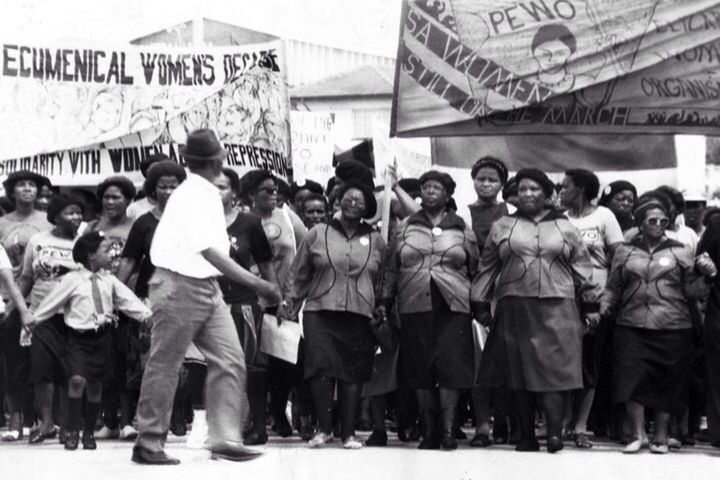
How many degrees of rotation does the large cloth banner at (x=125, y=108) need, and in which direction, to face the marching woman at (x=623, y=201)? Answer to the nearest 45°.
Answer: approximately 90° to its left

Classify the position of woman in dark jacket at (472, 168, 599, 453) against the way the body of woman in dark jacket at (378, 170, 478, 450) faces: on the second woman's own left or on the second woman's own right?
on the second woman's own left

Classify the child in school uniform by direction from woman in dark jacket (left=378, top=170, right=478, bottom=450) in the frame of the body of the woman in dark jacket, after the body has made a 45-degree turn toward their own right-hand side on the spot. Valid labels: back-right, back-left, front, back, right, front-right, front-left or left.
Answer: front-right

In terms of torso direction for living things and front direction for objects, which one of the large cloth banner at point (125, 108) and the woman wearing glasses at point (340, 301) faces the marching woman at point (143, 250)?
the large cloth banner

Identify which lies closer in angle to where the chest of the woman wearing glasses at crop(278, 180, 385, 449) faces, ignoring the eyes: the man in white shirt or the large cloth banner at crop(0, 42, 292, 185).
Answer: the man in white shirt

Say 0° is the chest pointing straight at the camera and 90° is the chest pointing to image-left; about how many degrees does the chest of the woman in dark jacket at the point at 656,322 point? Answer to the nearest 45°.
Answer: approximately 0°

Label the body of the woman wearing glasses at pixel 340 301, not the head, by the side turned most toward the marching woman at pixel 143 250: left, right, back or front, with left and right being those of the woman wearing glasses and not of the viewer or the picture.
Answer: right
